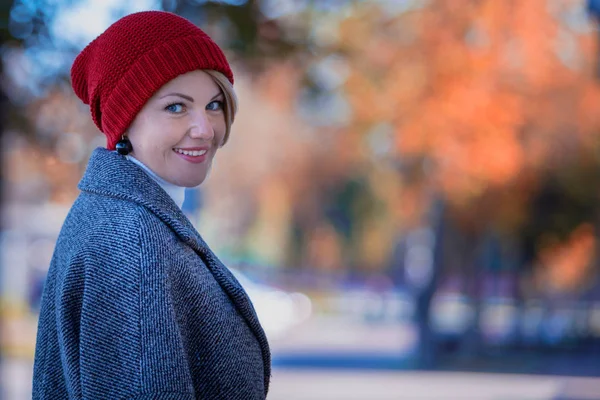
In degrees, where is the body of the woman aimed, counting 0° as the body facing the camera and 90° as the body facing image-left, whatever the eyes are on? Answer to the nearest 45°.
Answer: approximately 270°
